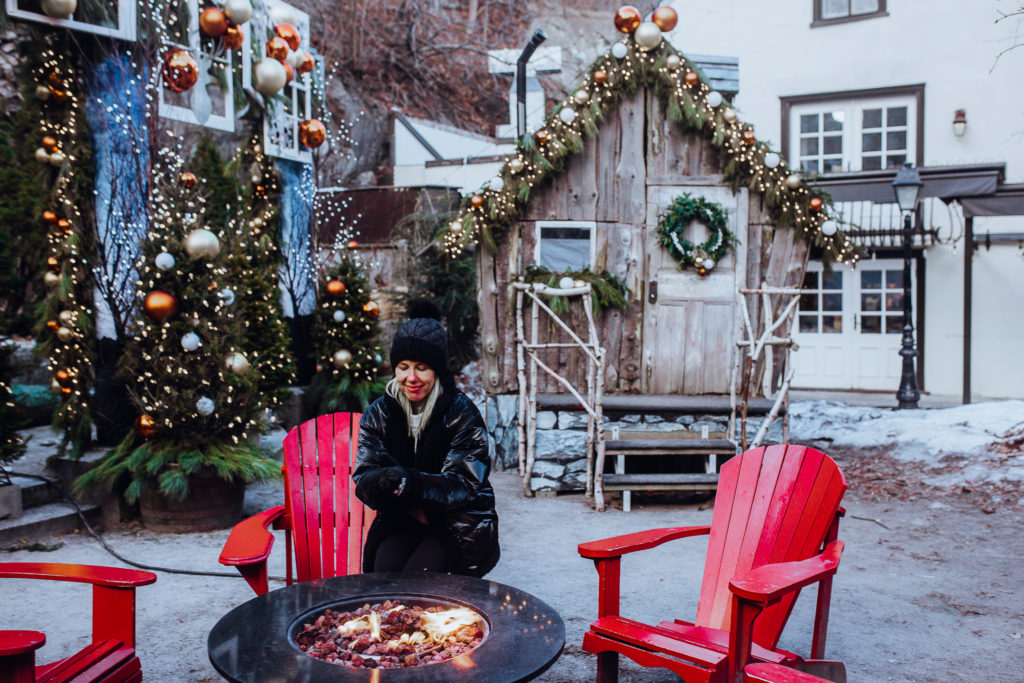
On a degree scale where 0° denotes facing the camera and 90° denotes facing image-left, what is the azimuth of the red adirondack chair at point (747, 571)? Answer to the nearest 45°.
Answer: approximately 45°

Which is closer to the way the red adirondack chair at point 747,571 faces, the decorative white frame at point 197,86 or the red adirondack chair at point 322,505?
the red adirondack chair

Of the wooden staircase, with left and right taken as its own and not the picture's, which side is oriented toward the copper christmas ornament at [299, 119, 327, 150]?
right

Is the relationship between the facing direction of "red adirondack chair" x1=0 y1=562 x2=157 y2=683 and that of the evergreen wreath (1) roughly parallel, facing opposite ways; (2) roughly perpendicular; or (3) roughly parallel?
roughly perpendicular

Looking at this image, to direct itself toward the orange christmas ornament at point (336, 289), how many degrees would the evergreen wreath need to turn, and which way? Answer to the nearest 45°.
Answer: approximately 90° to its right

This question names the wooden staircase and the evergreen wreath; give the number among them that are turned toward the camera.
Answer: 2

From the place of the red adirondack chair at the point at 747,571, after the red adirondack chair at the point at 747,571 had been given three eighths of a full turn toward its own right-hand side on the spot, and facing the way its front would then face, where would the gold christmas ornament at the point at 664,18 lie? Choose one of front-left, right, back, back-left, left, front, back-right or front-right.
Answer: front

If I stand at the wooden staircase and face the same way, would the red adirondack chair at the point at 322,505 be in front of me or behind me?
in front

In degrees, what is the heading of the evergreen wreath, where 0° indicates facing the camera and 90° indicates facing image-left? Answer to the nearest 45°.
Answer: approximately 0°

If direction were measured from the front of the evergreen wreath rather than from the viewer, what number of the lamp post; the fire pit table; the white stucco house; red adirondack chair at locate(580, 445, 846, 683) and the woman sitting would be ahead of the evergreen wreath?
3
